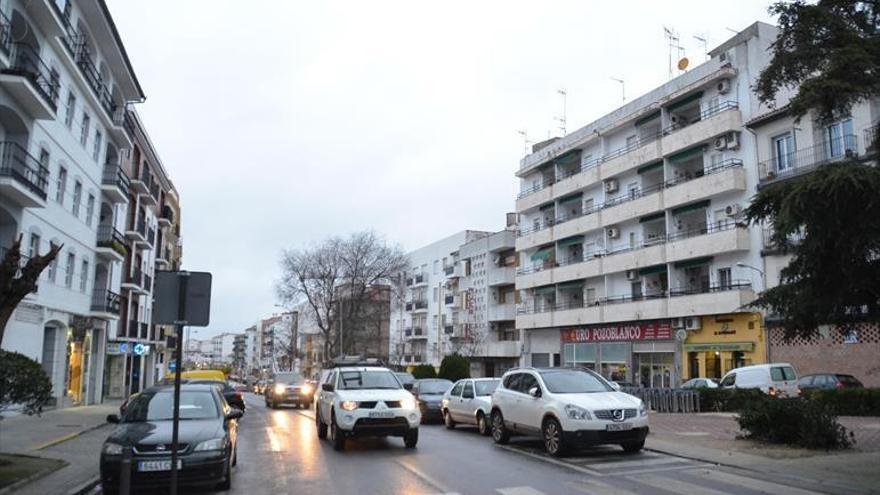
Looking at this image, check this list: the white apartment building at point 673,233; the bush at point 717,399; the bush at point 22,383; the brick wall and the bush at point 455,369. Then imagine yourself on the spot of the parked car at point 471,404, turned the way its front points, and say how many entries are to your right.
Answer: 1

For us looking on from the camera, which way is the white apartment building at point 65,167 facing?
facing the viewer and to the right of the viewer

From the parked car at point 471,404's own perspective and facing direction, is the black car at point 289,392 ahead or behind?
behind

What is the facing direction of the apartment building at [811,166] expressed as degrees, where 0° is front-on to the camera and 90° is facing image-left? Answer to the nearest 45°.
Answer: approximately 45°

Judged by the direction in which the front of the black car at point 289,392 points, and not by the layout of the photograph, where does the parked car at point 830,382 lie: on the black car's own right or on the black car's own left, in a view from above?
on the black car's own left

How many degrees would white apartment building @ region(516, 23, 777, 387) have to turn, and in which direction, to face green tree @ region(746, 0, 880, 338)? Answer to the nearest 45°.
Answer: approximately 45° to its left

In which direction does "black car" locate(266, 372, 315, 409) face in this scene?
toward the camera

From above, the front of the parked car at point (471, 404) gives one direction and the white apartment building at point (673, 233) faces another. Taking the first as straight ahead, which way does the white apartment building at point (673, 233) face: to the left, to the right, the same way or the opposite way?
to the right

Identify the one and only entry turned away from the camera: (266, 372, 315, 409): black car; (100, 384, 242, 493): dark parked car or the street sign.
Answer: the street sign

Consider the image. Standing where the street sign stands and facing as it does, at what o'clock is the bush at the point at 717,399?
The bush is roughly at 2 o'clock from the street sign.

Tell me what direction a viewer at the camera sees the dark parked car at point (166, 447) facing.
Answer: facing the viewer

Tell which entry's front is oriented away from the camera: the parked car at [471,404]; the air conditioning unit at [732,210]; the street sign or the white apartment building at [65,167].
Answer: the street sign

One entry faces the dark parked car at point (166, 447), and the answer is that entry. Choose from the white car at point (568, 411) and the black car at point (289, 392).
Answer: the black car

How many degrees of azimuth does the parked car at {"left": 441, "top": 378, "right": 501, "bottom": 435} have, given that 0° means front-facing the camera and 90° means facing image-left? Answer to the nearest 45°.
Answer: approximately 315°

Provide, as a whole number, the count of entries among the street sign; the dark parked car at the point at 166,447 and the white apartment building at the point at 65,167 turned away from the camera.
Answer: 1

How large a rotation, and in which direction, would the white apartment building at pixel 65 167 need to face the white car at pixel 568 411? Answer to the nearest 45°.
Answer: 0° — it already faces it

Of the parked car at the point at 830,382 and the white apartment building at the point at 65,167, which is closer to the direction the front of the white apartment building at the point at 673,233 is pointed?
the white apartment building

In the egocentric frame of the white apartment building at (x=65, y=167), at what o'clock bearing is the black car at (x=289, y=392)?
The black car is roughly at 10 o'clock from the white apartment building.
